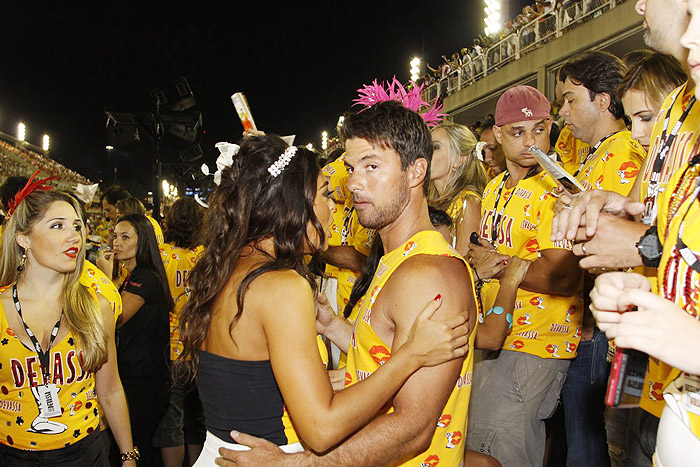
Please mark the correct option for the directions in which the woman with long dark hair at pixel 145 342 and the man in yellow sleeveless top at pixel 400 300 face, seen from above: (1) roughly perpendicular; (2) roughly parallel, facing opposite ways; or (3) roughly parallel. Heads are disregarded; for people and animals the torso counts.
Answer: roughly parallel

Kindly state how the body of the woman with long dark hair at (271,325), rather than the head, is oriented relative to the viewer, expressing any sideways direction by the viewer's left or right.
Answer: facing away from the viewer and to the right of the viewer

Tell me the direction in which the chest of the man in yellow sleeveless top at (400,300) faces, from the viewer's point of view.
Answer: to the viewer's left

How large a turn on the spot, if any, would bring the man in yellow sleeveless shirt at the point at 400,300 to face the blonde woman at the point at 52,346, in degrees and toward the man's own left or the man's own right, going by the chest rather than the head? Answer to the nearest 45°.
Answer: approximately 45° to the man's own right

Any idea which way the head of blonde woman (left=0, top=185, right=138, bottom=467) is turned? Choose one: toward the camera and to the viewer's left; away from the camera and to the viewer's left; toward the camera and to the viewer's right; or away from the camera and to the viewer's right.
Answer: toward the camera and to the viewer's right

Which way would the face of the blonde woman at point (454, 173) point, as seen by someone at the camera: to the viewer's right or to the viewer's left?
to the viewer's left

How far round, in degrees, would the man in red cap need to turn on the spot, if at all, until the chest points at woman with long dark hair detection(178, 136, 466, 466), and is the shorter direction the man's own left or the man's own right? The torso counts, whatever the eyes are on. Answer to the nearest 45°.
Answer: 0° — they already face them

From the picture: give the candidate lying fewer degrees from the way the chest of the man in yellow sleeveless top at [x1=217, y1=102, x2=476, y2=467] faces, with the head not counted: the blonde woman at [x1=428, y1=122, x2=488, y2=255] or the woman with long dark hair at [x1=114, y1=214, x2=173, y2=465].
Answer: the woman with long dark hair

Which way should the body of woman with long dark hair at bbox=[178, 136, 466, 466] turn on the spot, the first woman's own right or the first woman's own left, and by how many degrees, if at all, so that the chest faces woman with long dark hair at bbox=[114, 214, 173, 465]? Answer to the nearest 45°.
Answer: approximately 90° to the first woman's own left

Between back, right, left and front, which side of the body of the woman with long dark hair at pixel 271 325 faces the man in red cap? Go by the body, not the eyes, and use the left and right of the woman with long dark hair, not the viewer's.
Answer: front
